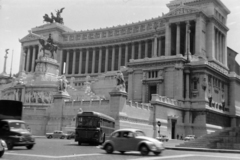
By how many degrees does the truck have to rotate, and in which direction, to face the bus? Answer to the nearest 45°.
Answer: approximately 90° to its left

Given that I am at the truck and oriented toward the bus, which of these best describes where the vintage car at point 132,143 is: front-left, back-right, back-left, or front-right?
front-right

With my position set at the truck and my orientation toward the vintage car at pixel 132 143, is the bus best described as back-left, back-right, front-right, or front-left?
front-left

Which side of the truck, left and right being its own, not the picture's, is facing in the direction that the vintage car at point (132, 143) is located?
front

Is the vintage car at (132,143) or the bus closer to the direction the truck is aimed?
the vintage car

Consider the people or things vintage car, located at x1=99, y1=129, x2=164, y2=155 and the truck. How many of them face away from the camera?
0

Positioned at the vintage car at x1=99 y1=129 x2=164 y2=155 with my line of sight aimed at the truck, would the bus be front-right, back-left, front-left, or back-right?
front-right

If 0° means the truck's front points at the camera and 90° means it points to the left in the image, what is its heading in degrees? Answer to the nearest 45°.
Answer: approximately 315°
